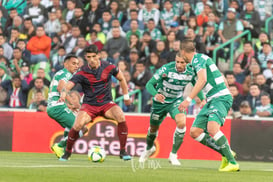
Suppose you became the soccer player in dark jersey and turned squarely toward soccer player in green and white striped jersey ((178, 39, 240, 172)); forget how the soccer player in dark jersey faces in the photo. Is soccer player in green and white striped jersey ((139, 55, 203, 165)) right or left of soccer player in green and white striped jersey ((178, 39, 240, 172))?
left

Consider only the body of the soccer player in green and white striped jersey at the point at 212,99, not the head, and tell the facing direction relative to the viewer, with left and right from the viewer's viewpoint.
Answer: facing to the left of the viewer

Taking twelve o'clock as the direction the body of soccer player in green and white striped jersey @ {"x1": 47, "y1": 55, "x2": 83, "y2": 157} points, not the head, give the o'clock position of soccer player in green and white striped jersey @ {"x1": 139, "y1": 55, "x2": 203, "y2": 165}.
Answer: soccer player in green and white striped jersey @ {"x1": 139, "y1": 55, "x2": 203, "y2": 165} is roughly at 1 o'clock from soccer player in green and white striped jersey @ {"x1": 47, "y1": 55, "x2": 83, "y2": 157}.

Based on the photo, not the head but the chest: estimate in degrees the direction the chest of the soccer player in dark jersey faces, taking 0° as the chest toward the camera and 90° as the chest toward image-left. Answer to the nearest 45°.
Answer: approximately 0°

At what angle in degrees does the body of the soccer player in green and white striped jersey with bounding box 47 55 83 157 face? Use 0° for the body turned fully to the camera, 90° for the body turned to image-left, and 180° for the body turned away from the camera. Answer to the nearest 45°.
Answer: approximately 270°

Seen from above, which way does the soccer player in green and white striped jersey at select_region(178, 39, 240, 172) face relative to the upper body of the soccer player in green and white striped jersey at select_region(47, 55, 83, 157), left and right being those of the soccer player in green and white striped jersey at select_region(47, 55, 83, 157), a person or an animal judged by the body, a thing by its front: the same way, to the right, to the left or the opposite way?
the opposite way

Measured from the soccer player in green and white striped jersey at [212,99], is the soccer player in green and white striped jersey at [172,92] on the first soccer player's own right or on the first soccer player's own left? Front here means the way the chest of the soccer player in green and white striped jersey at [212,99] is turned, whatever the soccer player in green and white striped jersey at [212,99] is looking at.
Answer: on the first soccer player's own right
